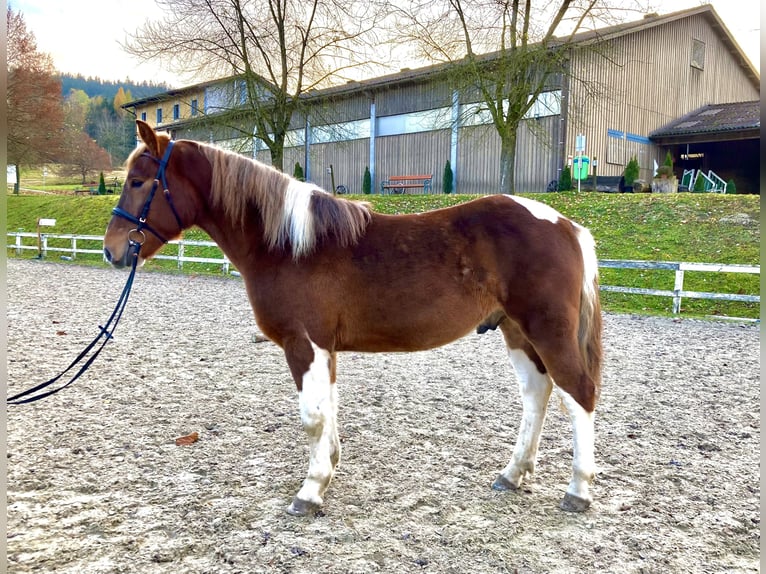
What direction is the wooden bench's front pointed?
toward the camera

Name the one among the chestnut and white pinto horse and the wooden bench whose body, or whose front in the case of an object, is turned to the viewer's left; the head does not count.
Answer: the chestnut and white pinto horse

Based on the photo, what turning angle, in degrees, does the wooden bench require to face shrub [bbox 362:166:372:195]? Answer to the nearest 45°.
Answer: approximately 135° to its right

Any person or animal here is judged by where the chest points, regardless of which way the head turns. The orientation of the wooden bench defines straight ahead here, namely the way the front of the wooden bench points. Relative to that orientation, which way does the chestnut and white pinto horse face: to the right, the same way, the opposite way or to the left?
to the right

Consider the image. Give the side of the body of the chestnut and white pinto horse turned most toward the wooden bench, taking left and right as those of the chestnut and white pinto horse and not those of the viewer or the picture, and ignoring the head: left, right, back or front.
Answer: right

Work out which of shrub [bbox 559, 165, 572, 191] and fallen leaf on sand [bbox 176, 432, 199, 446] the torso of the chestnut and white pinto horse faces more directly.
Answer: the fallen leaf on sand

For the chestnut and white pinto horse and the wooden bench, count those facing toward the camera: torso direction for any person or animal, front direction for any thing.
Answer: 1

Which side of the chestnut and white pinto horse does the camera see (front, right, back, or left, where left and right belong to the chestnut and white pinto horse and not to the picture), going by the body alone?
left

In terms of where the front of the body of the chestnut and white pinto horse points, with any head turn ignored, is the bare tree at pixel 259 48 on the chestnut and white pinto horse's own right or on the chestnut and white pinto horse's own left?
on the chestnut and white pinto horse's own right
